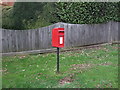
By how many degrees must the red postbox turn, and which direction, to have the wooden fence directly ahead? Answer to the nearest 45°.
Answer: approximately 135° to its left

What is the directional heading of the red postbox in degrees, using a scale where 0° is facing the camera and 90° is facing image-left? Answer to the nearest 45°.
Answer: approximately 315°
